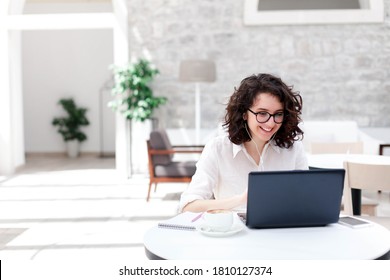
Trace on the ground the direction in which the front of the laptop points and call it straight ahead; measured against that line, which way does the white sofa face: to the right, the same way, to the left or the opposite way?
the opposite way

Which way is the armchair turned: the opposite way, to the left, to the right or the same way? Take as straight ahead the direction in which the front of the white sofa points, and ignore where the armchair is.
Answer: to the left

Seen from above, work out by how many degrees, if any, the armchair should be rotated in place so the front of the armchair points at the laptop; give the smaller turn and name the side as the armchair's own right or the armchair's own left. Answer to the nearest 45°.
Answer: approximately 90° to the armchair's own right

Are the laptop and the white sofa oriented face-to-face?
yes

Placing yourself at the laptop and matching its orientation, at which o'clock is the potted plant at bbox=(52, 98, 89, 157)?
The potted plant is roughly at 11 o'clock from the laptop.

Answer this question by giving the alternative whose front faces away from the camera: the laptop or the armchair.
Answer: the laptop

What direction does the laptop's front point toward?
away from the camera

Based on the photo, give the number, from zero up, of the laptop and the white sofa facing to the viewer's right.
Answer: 0

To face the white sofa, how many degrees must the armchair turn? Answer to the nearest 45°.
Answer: approximately 45° to its left

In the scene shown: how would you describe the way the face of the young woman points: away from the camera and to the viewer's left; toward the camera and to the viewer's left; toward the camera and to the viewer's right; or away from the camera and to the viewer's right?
toward the camera and to the viewer's right

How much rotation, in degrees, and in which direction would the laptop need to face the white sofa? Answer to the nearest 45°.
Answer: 0° — it already faces it

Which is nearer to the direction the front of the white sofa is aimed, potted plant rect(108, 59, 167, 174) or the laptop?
the laptop

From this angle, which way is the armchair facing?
to the viewer's right

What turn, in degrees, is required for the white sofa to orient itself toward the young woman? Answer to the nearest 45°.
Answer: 0° — it already faces them

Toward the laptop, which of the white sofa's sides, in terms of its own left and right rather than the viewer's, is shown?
front

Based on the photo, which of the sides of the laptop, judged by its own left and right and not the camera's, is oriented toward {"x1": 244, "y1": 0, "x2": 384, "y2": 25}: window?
front

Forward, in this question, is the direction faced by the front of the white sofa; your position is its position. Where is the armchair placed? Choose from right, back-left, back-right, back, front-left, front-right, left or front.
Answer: front-right

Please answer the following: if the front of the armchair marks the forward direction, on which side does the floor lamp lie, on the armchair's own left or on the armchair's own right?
on the armchair's own left
